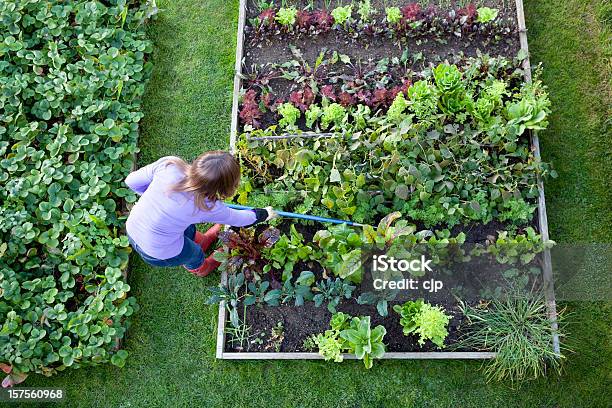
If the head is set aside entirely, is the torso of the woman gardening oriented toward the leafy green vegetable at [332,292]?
yes

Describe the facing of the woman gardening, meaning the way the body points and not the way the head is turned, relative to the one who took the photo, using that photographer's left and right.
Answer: facing away from the viewer and to the right of the viewer

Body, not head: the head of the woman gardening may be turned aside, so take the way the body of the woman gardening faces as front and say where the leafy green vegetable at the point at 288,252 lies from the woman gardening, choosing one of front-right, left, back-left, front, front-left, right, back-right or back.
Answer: front

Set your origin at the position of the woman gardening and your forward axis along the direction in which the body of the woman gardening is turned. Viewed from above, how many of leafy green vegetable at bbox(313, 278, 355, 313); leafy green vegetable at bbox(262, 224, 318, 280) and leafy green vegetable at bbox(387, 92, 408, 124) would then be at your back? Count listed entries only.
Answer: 0

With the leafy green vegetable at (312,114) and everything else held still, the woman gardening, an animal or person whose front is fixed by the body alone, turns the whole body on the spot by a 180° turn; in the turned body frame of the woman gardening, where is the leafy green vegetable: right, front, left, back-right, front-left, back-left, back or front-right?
back

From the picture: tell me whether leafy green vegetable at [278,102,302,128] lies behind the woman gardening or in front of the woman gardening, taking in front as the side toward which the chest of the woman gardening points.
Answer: in front

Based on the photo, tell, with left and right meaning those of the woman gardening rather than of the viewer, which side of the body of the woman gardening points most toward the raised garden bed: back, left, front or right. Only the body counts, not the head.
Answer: front

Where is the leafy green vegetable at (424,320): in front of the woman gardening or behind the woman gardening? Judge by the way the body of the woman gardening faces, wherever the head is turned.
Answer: in front

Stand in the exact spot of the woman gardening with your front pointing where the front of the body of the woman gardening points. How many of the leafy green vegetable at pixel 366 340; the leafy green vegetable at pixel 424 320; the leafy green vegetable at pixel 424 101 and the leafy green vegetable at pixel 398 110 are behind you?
0

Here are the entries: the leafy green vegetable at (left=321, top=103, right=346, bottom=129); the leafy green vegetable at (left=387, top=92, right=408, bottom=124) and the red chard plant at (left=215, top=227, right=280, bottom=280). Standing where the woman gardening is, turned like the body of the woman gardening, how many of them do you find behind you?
0
